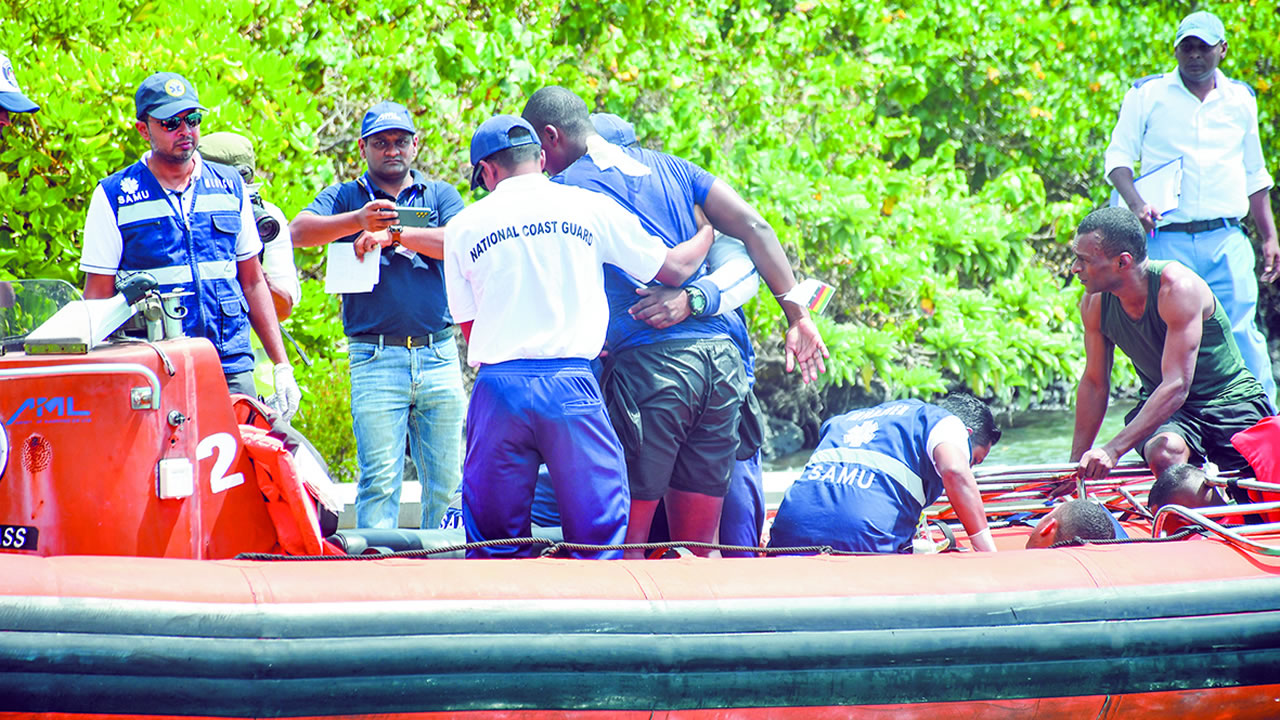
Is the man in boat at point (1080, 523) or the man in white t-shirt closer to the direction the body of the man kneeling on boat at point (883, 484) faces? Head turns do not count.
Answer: the man in boat

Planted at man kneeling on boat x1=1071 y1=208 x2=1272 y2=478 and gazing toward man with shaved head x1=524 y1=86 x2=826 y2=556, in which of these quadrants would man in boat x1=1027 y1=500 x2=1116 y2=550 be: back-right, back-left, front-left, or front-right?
front-left

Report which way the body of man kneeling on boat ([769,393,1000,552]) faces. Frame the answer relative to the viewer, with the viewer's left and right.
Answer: facing away from the viewer and to the right of the viewer

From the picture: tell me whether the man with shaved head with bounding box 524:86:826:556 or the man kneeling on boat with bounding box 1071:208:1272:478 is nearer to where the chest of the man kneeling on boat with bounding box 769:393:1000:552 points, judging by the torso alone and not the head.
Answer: the man kneeling on boat

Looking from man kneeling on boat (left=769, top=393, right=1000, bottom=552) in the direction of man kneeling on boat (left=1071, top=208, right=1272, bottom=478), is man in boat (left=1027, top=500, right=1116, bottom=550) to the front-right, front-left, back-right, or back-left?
front-right

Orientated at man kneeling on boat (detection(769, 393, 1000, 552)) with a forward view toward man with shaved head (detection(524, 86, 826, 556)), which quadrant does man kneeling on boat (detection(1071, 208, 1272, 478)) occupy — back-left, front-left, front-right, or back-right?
back-right

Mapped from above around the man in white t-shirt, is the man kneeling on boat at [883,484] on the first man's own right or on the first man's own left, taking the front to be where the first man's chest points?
on the first man's own right

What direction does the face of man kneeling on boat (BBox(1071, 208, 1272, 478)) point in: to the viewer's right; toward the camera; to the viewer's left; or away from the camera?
to the viewer's left

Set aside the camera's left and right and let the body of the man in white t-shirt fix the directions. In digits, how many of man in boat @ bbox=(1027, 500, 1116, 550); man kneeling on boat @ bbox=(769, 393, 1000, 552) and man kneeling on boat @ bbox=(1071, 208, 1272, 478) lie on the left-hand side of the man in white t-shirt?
0

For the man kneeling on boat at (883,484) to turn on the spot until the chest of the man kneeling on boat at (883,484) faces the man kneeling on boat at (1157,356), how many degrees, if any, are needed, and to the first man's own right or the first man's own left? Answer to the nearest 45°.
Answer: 0° — they already face them

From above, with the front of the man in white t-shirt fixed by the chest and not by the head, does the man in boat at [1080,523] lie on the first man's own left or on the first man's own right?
on the first man's own right

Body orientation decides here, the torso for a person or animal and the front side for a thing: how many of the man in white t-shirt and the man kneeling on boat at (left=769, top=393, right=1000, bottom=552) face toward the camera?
0

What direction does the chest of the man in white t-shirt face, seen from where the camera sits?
away from the camera
